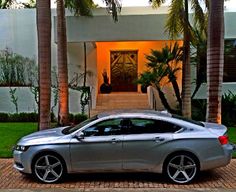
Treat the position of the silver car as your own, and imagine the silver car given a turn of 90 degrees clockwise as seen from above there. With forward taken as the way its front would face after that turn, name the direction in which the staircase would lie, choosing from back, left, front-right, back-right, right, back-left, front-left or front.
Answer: front

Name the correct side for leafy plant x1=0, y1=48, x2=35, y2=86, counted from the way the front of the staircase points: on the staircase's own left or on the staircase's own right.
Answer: on the staircase's own right

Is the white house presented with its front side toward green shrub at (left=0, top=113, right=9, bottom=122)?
no

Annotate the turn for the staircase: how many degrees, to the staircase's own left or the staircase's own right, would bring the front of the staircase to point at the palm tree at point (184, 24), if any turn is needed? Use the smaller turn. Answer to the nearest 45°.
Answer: approximately 45° to the staircase's own left

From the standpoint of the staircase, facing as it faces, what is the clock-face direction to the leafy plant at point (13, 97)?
The leafy plant is roughly at 3 o'clock from the staircase.

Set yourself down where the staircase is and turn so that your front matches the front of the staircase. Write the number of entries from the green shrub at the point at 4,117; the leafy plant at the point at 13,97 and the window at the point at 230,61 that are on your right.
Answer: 2

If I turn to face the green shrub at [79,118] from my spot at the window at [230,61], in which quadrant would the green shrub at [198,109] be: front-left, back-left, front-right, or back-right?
front-left

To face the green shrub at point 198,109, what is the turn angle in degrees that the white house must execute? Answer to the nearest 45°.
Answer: approximately 45° to its left

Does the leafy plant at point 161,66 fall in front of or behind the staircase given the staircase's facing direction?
in front

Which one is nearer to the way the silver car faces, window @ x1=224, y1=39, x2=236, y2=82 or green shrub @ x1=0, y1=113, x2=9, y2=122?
the green shrub

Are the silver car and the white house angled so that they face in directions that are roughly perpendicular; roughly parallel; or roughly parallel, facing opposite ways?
roughly perpendicular

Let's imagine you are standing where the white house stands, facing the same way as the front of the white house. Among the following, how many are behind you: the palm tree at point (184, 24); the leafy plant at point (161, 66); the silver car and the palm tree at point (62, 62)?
0

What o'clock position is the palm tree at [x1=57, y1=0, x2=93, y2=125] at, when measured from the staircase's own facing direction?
The palm tree is roughly at 1 o'clock from the staircase.

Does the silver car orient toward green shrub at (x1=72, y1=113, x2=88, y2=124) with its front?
no

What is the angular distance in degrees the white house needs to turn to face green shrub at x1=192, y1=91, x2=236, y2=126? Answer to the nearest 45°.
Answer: approximately 45° to its left

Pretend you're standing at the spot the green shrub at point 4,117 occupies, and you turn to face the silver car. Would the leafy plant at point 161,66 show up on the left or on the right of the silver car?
left

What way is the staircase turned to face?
toward the camera

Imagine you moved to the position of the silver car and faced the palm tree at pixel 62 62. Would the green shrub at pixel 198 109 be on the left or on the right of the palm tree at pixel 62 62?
right

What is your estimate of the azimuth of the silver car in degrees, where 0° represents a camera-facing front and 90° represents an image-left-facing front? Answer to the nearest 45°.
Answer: approximately 90°

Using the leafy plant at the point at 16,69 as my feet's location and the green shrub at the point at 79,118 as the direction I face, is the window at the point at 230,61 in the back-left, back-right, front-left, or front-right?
front-left
